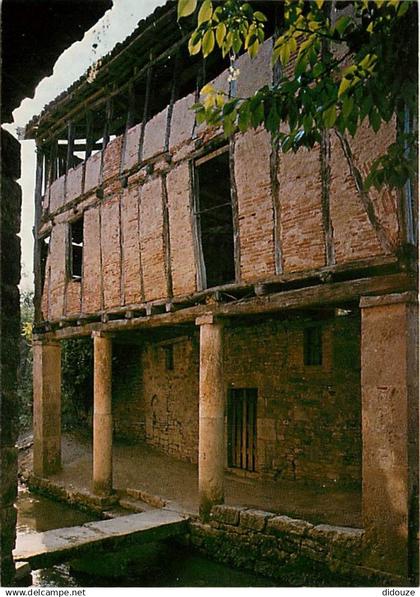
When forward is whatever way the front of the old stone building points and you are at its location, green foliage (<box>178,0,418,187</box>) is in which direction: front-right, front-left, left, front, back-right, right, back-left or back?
front-left

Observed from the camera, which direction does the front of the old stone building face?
facing the viewer and to the left of the viewer

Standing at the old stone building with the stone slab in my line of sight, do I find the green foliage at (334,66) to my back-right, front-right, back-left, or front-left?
front-left
